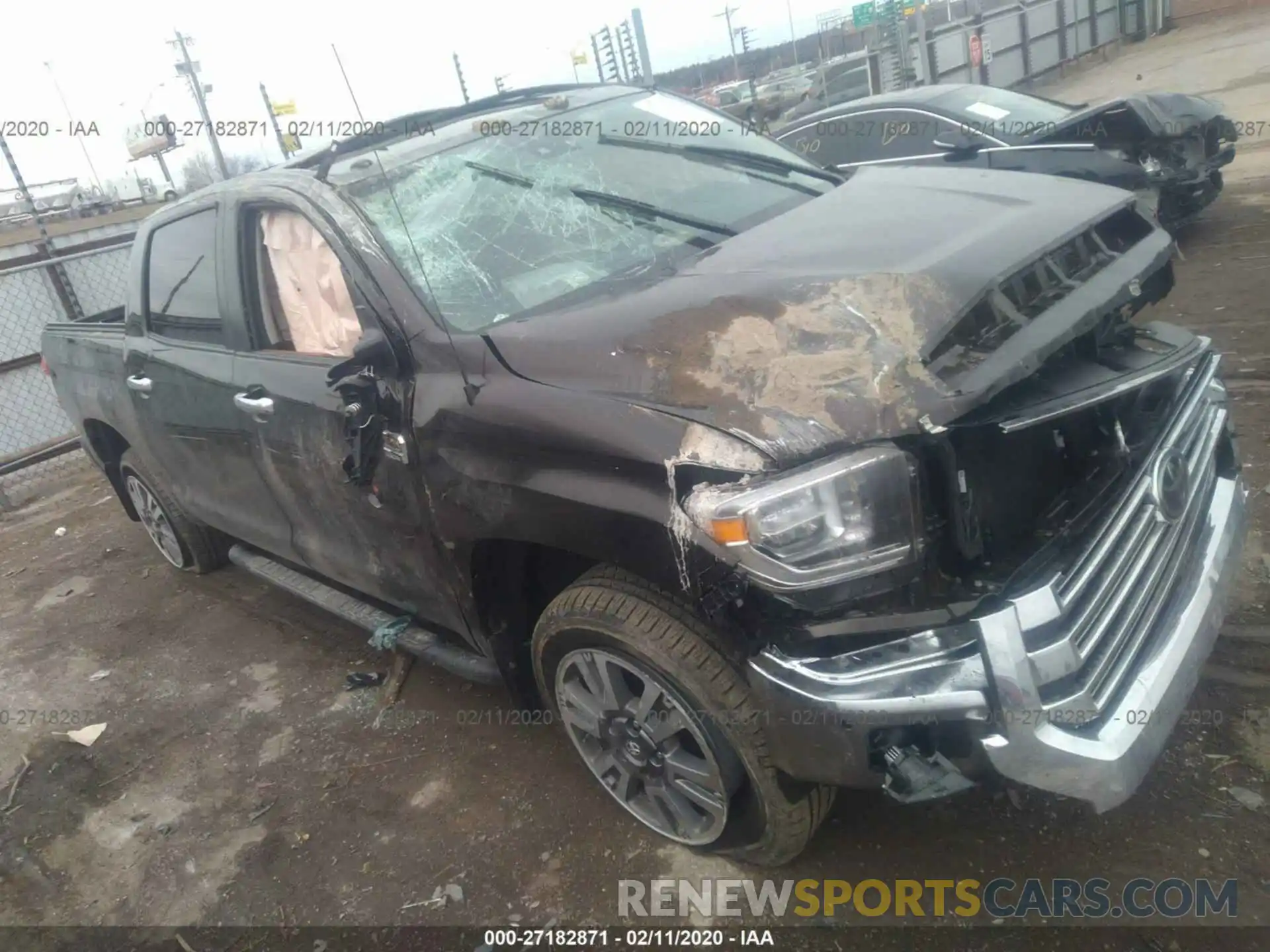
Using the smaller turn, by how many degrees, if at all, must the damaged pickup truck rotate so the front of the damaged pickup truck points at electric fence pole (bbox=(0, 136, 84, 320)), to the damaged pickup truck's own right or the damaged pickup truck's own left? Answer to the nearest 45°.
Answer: approximately 180°

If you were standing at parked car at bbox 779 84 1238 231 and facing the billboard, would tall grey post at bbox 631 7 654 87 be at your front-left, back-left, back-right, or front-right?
front-right

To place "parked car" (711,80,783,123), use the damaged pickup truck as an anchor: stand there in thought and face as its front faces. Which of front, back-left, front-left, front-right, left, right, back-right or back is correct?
back-left

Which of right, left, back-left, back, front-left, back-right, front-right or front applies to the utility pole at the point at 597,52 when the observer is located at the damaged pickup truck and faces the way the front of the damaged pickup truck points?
back-left

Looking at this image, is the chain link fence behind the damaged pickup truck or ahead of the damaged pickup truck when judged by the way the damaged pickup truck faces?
behind

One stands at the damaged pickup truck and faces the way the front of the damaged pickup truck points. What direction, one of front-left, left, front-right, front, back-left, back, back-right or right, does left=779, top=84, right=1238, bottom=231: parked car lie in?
left

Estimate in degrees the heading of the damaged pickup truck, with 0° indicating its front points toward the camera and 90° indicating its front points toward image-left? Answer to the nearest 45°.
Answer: approximately 315°

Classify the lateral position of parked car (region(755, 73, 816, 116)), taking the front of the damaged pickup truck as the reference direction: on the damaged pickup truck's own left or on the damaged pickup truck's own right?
on the damaged pickup truck's own left

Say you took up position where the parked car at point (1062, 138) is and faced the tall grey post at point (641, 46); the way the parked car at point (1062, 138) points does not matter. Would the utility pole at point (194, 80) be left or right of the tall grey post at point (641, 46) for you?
left
